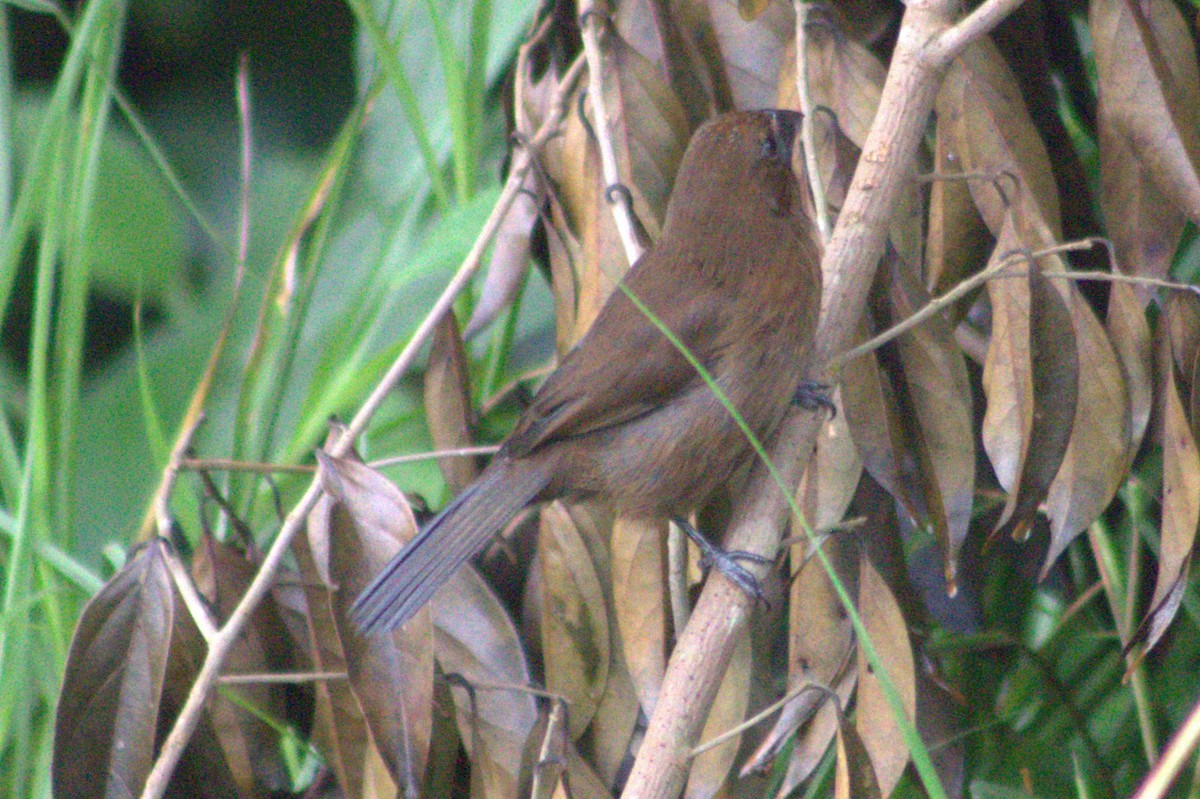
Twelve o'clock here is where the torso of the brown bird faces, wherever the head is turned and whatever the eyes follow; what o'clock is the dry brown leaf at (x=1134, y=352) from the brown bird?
The dry brown leaf is roughly at 1 o'clock from the brown bird.

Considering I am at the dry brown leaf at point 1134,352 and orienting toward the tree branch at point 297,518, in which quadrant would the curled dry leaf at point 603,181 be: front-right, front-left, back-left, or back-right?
front-right

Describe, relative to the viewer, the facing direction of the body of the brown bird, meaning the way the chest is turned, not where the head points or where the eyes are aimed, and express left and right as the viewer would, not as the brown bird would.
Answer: facing to the right of the viewer
